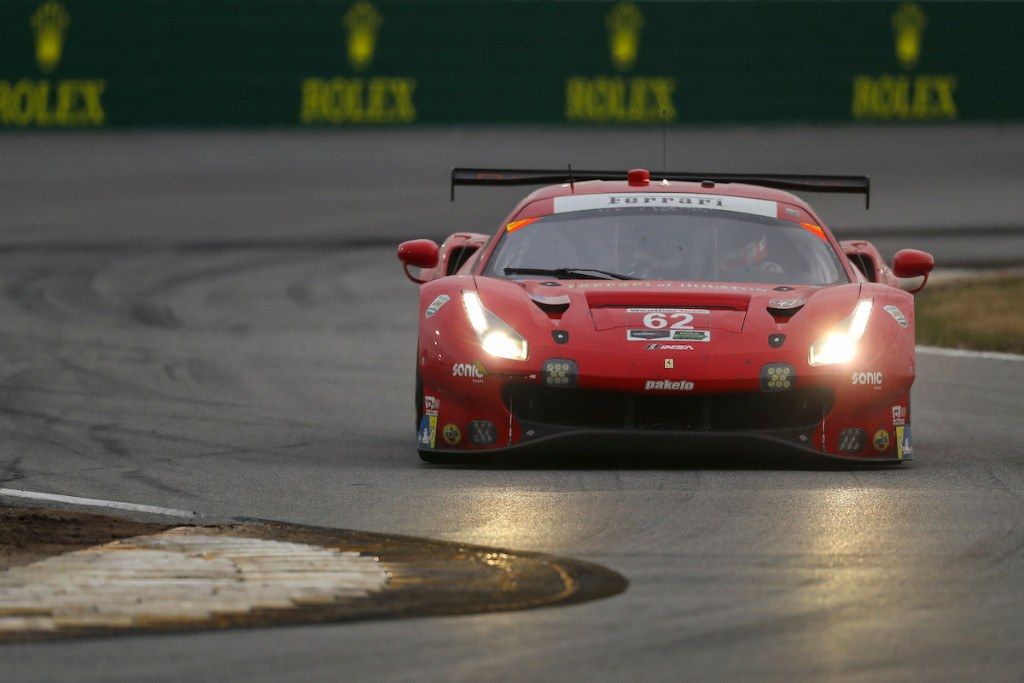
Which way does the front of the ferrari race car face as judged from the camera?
facing the viewer

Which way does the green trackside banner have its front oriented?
toward the camera

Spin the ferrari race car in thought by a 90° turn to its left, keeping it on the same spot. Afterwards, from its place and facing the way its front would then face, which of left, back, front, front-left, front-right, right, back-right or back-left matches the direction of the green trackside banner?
left
